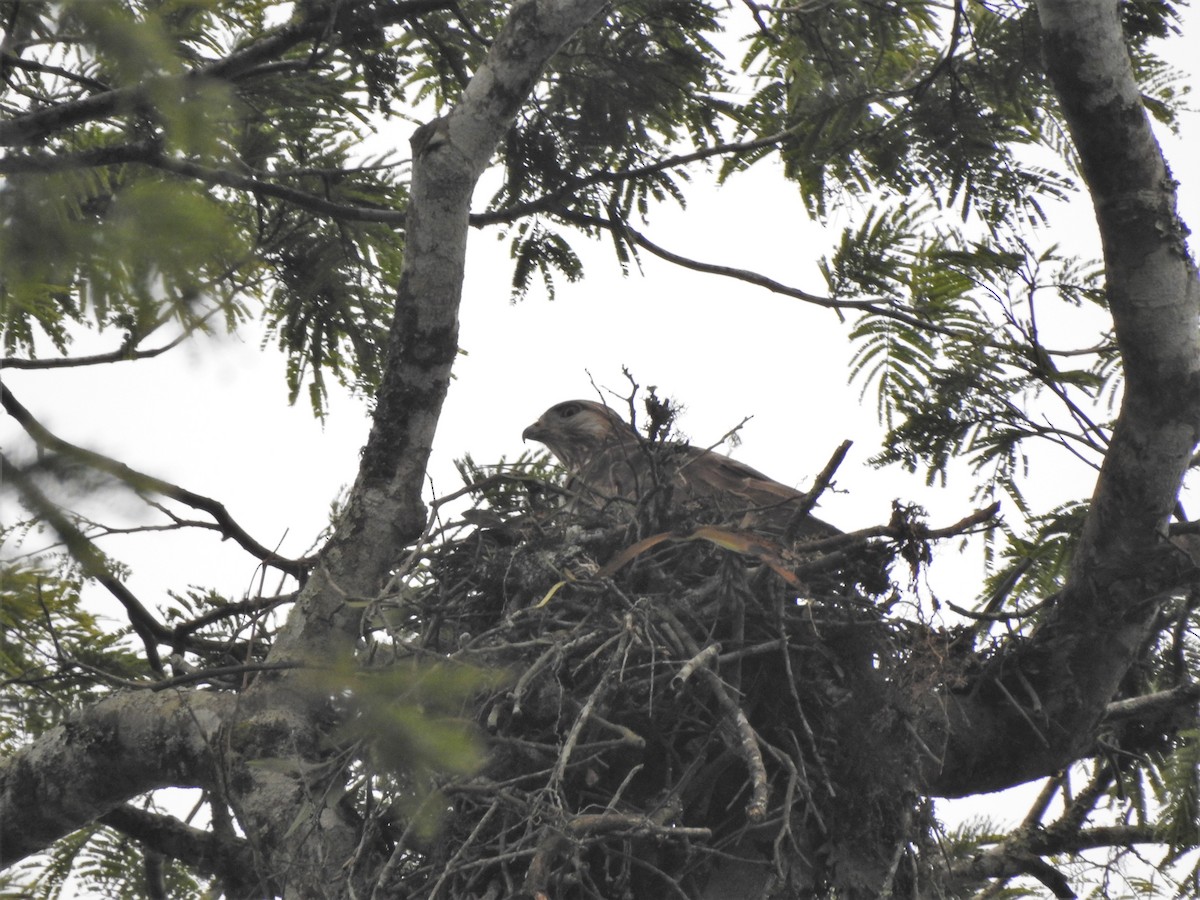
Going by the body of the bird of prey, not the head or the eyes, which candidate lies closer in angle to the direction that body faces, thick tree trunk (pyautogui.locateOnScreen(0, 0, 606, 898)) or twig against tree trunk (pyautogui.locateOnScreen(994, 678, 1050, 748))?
the thick tree trunk

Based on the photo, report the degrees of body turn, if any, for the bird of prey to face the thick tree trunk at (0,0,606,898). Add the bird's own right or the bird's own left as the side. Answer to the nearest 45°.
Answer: approximately 45° to the bird's own left

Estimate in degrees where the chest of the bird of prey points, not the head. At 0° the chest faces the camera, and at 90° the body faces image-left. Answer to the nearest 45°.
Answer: approximately 90°
